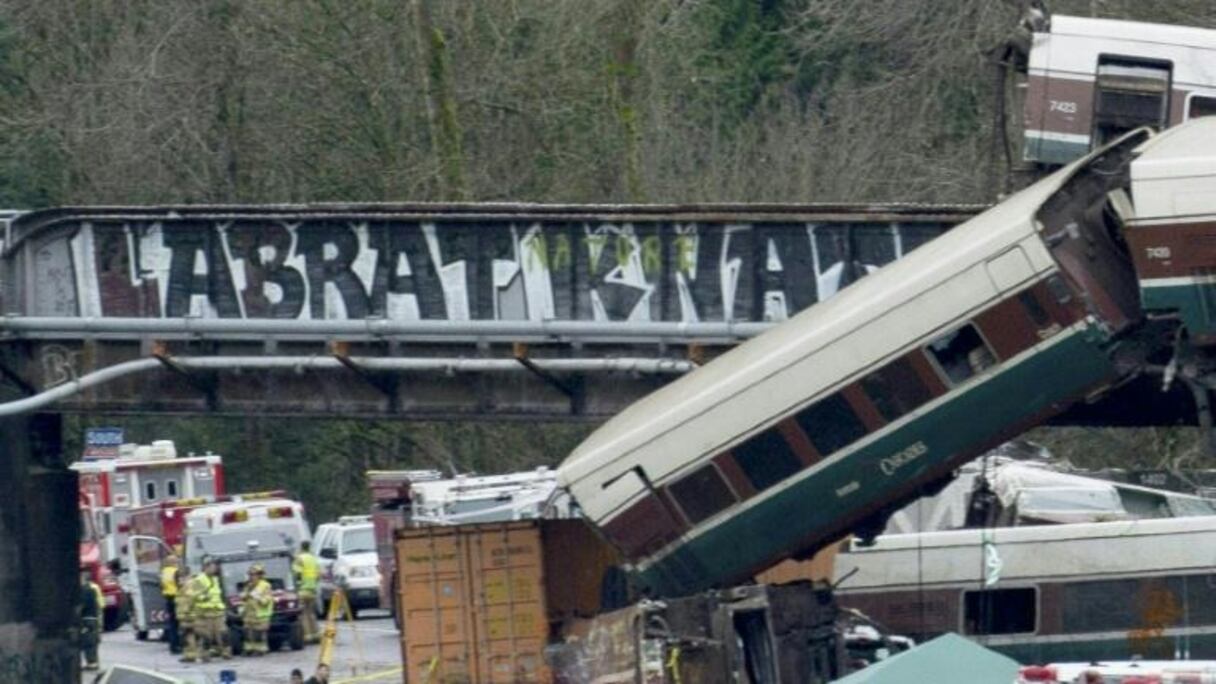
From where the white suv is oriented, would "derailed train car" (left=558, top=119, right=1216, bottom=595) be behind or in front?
in front

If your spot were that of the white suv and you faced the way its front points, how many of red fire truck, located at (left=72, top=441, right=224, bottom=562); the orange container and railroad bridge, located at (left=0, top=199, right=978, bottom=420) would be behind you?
1

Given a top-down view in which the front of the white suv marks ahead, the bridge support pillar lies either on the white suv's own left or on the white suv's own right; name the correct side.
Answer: on the white suv's own right

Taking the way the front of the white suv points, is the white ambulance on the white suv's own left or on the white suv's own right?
on the white suv's own right

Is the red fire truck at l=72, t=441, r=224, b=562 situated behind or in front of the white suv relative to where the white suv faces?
behind

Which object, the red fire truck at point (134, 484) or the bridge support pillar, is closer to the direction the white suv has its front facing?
the bridge support pillar

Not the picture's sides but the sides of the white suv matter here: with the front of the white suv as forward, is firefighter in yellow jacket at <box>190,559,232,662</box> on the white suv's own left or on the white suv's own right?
on the white suv's own right

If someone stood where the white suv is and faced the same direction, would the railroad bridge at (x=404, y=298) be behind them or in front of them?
in front

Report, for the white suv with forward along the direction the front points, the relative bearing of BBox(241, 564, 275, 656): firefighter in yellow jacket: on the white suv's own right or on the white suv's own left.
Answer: on the white suv's own right
